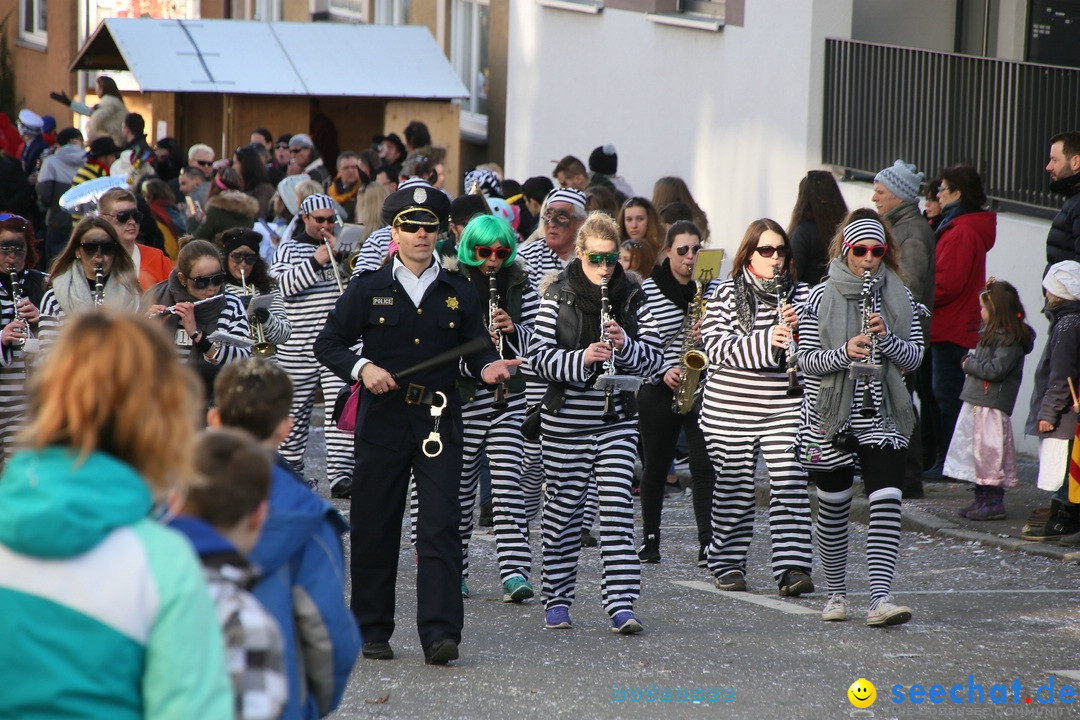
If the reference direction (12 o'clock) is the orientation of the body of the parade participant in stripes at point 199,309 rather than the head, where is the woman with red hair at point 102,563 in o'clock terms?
The woman with red hair is roughly at 12 o'clock from the parade participant in stripes.

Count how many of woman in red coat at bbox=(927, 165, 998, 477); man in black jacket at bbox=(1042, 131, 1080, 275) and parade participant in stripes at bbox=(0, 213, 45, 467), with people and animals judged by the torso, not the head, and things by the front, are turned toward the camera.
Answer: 1

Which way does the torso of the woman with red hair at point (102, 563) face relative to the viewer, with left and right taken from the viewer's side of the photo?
facing away from the viewer and to the right of the viewer

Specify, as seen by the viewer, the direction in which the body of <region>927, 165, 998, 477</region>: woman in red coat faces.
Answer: to the viewer's left

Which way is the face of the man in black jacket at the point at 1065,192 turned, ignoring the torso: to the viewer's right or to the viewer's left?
to the viewer's left

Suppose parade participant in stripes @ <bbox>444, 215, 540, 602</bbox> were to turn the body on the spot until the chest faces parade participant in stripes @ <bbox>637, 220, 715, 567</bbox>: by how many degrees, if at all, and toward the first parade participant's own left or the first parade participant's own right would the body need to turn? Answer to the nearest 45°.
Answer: approximately 135° to the first parade participant's own left

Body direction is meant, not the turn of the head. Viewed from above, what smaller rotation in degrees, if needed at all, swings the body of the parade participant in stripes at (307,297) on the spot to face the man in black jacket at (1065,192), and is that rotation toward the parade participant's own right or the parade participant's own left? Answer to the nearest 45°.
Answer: approximately 45° to the parade participant's own left

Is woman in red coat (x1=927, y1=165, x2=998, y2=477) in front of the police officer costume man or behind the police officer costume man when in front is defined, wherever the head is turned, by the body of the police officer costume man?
behind

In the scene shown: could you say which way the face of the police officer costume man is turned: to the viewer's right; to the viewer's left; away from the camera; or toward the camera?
toward the camera

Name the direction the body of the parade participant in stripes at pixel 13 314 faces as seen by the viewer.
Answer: toward the camera

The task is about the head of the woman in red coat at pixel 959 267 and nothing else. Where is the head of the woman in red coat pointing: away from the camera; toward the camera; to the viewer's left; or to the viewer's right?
to the viewer's left

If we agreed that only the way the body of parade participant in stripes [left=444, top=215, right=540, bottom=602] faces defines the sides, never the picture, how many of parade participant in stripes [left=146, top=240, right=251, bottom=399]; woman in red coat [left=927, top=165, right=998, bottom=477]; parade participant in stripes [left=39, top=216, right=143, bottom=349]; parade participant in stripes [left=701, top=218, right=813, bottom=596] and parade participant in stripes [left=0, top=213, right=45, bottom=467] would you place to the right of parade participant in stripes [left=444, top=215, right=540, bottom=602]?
3

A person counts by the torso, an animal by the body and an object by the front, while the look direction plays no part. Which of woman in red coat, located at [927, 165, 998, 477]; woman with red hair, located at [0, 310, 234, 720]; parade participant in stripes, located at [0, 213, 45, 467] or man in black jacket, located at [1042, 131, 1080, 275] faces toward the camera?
the parade participant in stripes

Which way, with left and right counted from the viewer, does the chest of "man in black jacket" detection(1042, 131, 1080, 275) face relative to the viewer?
facing to the left of the viewer

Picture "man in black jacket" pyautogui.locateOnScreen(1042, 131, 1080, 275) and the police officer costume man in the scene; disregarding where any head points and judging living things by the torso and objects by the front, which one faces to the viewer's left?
the man in black jacket

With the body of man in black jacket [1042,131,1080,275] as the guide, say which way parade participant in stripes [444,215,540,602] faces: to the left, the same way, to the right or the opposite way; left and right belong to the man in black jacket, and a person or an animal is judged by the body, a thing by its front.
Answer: to the left

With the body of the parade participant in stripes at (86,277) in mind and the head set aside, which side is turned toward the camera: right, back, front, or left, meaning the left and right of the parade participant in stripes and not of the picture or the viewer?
front
